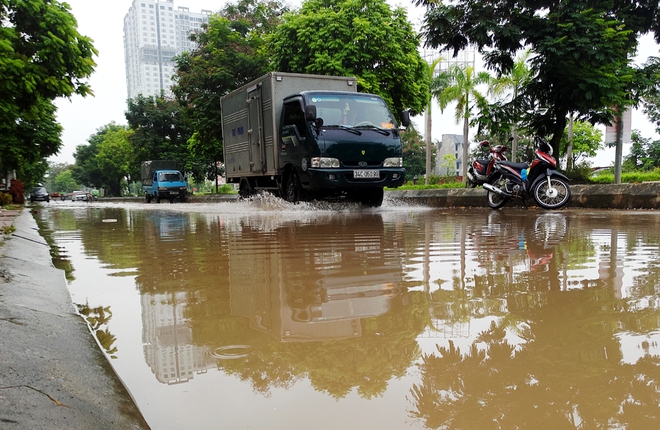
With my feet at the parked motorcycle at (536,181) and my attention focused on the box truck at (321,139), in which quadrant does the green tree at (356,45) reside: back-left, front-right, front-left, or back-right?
front-right

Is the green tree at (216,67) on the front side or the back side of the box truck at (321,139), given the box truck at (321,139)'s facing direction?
on the back side

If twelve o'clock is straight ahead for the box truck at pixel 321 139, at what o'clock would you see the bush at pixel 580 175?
The bush is roughly at 10 o'clock from the box truck.

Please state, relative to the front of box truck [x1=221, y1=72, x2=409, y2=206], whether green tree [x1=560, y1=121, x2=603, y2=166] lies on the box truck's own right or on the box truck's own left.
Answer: on the box truck's own left

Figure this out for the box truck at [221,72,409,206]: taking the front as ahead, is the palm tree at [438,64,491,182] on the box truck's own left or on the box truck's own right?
on the box truck's own left

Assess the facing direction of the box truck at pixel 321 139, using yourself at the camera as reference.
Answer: facing the viewer and to the right of the viewer

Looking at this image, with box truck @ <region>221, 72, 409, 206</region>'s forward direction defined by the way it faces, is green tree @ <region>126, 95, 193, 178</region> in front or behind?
behind

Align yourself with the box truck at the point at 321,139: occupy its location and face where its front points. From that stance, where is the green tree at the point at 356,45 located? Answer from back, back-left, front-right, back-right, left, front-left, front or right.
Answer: back-left

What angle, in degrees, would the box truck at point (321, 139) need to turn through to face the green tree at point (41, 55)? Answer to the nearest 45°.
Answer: approximately 135° to its right

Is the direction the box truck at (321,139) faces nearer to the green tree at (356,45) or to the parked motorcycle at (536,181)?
the parked motorcycle

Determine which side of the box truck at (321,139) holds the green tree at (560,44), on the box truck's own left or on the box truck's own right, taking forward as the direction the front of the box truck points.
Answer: on the box truck's own left

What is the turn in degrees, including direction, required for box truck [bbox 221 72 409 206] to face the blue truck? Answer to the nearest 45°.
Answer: approximately 180°
